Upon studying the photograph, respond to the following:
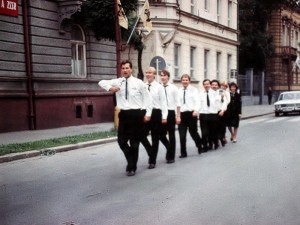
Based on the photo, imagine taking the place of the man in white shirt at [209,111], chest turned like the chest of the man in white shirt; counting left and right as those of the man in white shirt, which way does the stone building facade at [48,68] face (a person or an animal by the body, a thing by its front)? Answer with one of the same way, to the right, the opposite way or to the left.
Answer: to the left

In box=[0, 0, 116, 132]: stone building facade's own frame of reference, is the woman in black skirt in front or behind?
in front

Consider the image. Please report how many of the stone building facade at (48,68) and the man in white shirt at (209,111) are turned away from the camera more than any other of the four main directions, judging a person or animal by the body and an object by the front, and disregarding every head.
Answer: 0

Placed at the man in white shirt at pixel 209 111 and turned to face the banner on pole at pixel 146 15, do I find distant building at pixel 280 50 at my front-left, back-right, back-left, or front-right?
front-right

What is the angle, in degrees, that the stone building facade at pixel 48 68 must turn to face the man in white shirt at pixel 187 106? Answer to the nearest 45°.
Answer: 0° — it already faces them

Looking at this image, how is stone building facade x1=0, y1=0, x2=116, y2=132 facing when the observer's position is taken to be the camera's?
facing the viewer and to the right of the viewer

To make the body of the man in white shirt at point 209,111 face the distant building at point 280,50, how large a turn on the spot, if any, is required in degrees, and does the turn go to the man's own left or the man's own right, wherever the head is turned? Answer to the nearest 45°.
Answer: approximately 180°

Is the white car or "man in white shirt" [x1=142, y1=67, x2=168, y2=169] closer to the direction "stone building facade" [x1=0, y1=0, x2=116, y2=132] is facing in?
the man in white shirt

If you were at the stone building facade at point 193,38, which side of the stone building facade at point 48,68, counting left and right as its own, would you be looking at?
left

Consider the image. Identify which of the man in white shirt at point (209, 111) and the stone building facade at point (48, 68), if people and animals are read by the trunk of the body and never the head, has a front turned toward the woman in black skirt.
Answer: the stone building facade

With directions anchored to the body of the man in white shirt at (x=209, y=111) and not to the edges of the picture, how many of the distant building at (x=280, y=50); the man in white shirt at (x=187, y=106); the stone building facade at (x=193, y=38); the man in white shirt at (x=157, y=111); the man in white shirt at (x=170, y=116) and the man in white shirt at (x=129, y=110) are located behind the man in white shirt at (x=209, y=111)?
2

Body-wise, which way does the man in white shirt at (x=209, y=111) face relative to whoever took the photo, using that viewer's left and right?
facing the viewer

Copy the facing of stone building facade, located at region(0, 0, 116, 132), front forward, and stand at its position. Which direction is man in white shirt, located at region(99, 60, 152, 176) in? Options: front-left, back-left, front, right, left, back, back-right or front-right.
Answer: front-right
